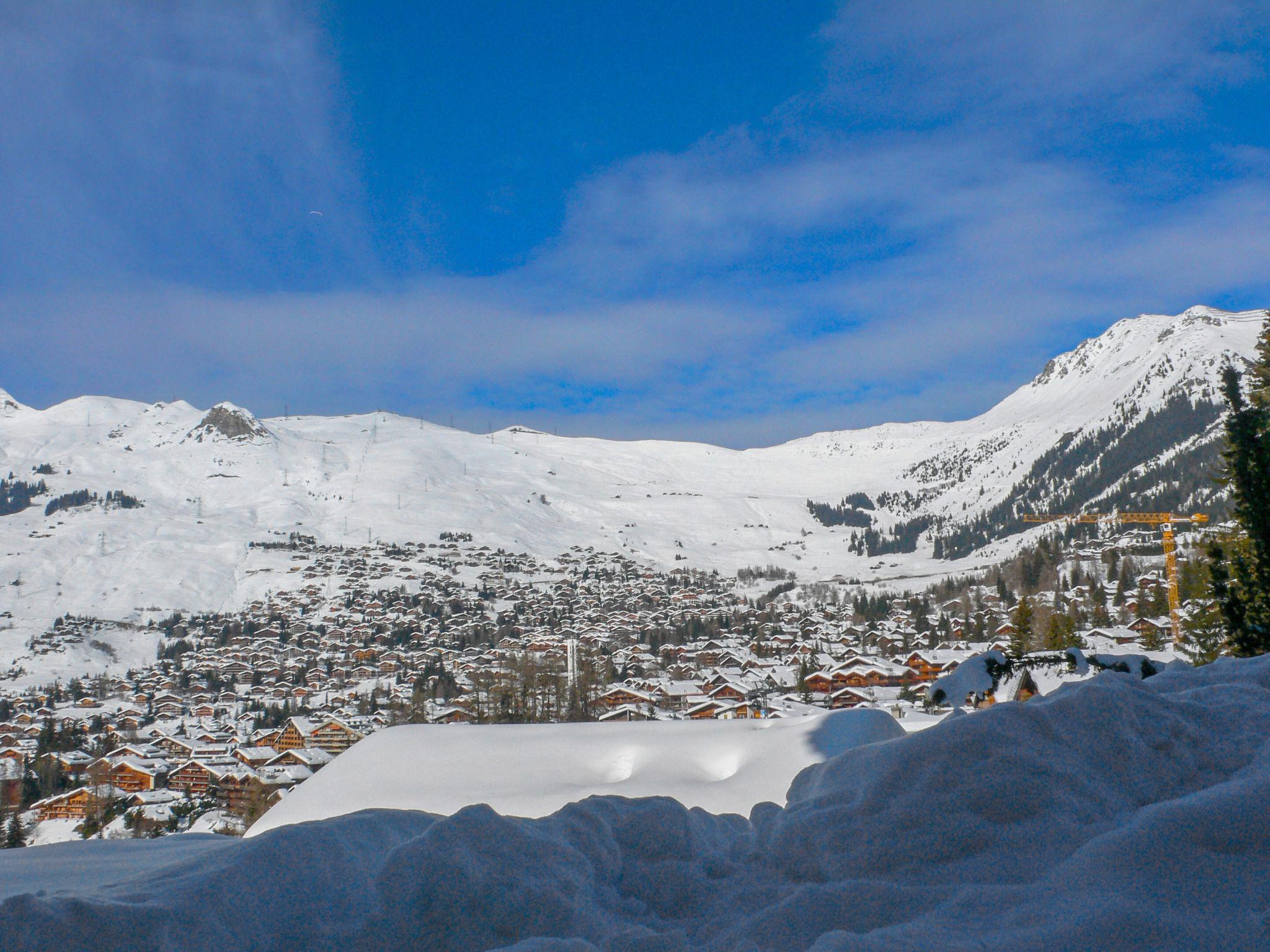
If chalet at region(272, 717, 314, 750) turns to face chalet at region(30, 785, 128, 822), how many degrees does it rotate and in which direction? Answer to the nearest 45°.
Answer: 0° — it already faces it

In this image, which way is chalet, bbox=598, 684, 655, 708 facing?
toward the camera

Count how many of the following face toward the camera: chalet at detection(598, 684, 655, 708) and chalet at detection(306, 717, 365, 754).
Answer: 2

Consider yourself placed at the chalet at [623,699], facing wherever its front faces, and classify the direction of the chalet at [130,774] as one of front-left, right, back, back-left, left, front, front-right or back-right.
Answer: right

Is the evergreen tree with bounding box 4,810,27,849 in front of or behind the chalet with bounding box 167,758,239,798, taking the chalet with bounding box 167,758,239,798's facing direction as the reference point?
in front

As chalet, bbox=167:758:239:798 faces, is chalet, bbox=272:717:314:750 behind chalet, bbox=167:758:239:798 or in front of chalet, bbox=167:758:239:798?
behind

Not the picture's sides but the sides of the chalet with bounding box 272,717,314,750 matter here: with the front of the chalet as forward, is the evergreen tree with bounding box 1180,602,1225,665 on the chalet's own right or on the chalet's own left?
on the chalet's own left

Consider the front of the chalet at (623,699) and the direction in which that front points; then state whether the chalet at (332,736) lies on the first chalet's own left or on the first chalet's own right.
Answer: on the first chalet's own right

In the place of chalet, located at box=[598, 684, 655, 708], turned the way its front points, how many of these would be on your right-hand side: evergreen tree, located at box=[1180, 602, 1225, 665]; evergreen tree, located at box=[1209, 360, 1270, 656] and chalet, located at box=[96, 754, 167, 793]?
1

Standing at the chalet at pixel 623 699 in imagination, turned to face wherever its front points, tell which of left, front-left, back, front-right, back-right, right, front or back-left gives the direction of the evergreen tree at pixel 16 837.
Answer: front-right

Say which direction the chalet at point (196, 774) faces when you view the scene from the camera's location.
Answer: facing the viewer and to the left of the viewer
